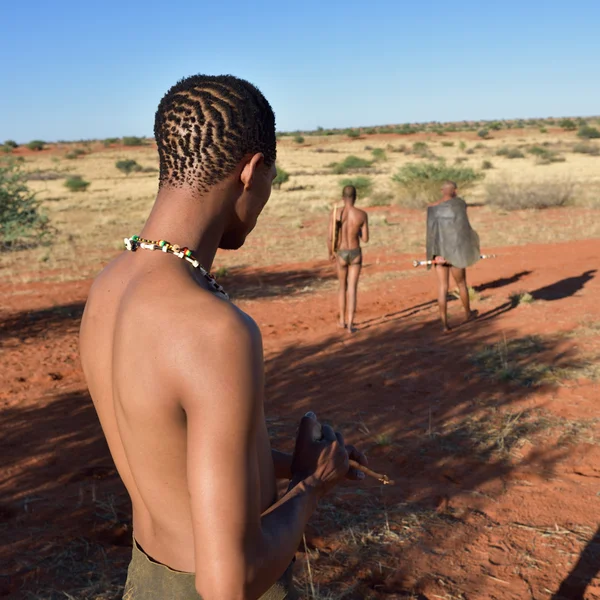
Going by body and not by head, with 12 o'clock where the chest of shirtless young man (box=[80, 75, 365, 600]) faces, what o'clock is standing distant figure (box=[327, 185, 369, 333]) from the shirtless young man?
The standing distant figure is roughly at 11 o'clock from the shirtless young man.

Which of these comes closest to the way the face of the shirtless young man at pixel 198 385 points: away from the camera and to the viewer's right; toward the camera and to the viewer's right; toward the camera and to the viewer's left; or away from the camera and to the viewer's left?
away from the camera and to the viewer's right

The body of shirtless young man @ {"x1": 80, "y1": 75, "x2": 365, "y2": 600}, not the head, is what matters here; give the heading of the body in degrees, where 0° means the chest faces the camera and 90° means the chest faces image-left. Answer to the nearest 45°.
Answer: approximately 225°

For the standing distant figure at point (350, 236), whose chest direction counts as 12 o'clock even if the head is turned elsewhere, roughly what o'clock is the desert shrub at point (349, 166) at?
The desert shrub is roughly at 12 o'clock from the standing distant figure.

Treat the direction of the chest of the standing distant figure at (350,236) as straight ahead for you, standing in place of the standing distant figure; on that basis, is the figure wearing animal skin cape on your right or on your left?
on your right

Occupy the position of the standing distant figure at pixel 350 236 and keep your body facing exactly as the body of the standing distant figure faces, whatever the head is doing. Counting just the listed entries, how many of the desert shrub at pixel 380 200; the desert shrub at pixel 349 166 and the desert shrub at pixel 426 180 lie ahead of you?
3

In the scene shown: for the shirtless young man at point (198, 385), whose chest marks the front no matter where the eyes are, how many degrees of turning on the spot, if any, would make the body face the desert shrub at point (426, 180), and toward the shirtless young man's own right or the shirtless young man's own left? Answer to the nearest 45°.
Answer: approximately 45° to the shirtless young man's own left

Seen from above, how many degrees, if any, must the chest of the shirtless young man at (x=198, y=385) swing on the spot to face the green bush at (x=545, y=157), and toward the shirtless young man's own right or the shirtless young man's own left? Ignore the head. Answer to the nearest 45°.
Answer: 0° — they already face it

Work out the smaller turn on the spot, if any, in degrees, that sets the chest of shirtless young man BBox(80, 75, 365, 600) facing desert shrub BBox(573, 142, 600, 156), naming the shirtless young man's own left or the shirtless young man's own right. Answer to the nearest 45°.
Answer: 0° — they already face it

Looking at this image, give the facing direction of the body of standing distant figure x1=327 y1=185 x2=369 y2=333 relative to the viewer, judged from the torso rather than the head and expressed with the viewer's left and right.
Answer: facing away from the viewer

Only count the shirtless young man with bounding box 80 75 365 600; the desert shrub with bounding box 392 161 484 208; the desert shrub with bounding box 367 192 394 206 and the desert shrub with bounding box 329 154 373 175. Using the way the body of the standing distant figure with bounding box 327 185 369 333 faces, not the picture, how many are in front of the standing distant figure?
3
